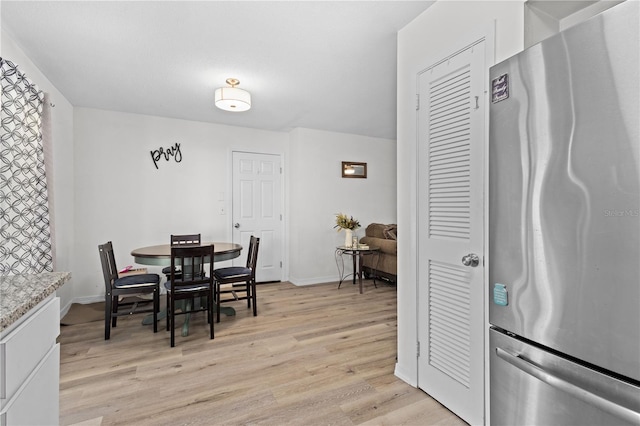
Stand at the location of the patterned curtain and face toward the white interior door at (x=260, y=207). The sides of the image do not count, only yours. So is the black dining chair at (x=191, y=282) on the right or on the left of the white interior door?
right

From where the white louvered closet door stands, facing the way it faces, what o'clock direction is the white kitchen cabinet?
The white kitchen cabinet is roughly at 12 o'clock from the white louvered closet door.

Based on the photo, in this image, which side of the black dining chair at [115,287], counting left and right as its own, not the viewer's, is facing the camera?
right

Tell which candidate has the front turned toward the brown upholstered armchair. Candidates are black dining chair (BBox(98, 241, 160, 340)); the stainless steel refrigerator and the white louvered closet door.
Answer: the black dining chair

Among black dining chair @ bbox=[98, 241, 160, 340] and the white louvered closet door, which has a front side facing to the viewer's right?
the black dining chair

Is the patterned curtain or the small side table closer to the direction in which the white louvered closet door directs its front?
the patterned curtain

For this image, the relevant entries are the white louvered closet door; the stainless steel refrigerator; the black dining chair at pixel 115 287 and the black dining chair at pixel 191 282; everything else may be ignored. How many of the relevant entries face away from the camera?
1

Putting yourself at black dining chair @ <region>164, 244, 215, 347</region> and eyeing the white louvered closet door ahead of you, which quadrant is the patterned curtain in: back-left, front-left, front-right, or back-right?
back-right

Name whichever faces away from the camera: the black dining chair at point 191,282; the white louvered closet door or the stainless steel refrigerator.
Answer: the black dining chair

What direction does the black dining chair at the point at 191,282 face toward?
away from the camera

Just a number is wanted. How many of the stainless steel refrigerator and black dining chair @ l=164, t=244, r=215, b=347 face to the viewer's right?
0

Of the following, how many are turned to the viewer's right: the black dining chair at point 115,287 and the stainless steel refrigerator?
1

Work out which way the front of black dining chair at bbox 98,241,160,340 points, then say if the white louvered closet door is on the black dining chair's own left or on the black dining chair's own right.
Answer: on the black dining chair's own right

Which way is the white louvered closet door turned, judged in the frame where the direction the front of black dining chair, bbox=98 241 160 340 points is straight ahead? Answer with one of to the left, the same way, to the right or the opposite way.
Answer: the opposite way

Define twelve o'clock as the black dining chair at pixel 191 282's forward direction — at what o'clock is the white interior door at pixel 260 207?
The white interior door is roughly at 1 o'clock from the black dining chair.

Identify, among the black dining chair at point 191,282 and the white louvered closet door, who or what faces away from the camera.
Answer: the black dining chair

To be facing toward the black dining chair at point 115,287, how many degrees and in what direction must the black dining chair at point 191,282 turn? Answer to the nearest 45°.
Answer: approximately 45° to its left

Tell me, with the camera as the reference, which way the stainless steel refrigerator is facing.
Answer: facing the viewer and to the left of the viewer
